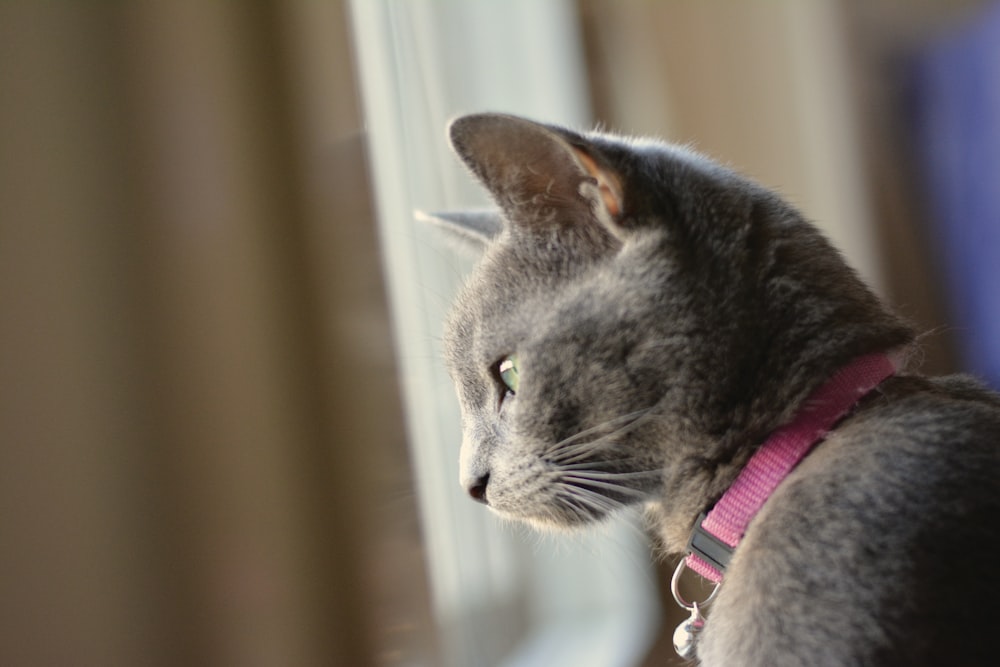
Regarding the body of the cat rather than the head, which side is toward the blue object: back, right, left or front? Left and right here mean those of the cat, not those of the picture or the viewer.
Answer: right

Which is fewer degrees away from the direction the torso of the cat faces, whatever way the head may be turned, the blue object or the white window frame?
the white window frame

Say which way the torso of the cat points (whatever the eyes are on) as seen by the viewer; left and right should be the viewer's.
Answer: facing to the left of the viewer
